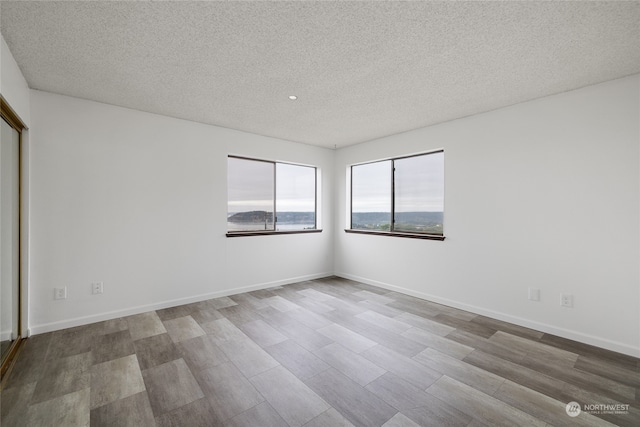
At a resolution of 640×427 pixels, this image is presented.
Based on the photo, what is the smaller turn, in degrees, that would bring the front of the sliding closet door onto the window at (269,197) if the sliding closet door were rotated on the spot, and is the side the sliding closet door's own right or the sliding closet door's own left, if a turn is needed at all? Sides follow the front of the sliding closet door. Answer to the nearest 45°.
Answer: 0° — it already faces it

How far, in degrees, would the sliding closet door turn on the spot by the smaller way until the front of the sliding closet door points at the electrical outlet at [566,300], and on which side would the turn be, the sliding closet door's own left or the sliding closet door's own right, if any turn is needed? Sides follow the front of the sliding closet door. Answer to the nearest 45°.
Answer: approximately 45° to the sliding closet door's own right

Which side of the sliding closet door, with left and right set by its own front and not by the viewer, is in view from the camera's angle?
right
